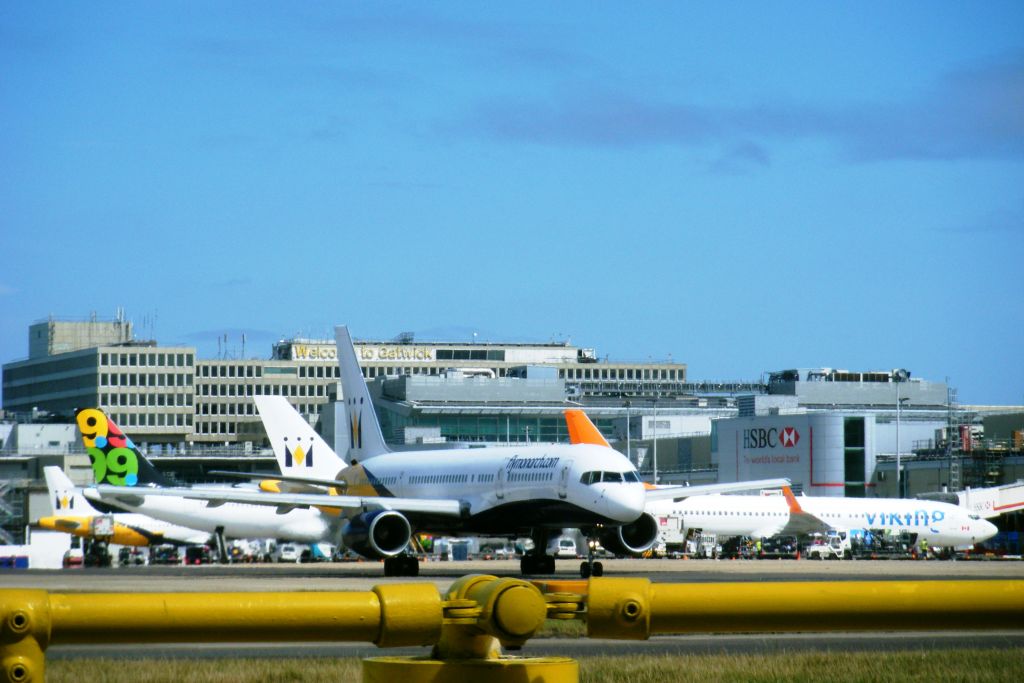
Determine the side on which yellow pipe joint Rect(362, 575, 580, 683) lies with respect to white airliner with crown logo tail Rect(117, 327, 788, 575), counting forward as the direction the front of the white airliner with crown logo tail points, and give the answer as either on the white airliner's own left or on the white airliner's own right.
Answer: on the white airliner's own right

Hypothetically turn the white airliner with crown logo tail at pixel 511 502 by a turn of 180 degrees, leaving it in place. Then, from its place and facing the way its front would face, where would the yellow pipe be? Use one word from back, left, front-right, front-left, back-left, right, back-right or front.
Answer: back-left

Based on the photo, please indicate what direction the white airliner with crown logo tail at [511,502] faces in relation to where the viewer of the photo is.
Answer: facing the viewer and to the right of the viewer
